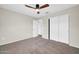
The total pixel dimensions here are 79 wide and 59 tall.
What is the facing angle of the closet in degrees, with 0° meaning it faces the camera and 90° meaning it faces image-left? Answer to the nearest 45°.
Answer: approximately 45°
